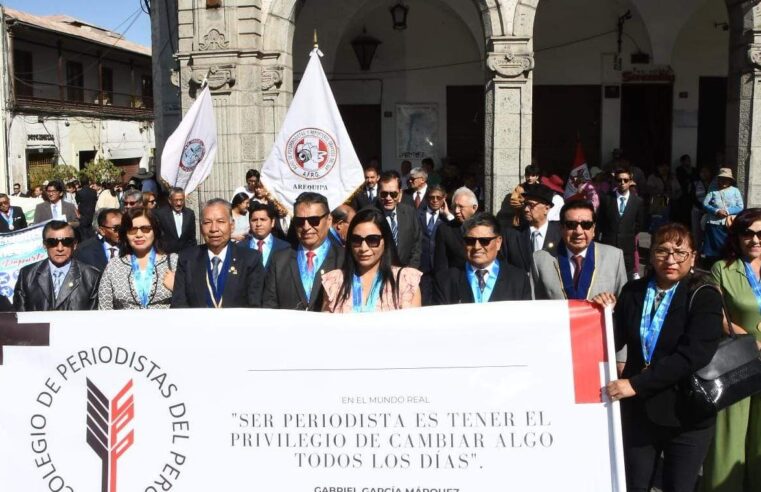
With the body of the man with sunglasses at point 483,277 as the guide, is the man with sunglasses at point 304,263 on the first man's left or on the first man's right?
on the first man's right

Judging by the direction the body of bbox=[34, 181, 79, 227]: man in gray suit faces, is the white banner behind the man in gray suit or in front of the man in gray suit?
in front

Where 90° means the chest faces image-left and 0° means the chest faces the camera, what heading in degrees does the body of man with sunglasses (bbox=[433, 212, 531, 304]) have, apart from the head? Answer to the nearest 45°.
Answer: approximately 0°

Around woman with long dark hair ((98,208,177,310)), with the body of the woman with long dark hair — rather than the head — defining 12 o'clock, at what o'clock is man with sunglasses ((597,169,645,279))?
The man with sunglasses is roughly at 8 o'clock from the woman with long dark hair.

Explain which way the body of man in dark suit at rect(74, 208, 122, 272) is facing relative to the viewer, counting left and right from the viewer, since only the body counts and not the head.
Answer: facing the viewer and to the right of the viewer

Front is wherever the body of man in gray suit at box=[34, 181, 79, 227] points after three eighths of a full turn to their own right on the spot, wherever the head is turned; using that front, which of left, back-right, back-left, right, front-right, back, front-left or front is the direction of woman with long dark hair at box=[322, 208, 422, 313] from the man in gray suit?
back-left

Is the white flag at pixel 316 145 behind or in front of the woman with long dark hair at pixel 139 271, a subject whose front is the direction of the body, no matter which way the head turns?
behind

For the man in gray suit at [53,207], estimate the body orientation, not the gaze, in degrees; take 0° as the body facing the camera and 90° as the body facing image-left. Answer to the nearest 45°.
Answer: approximately 0°
